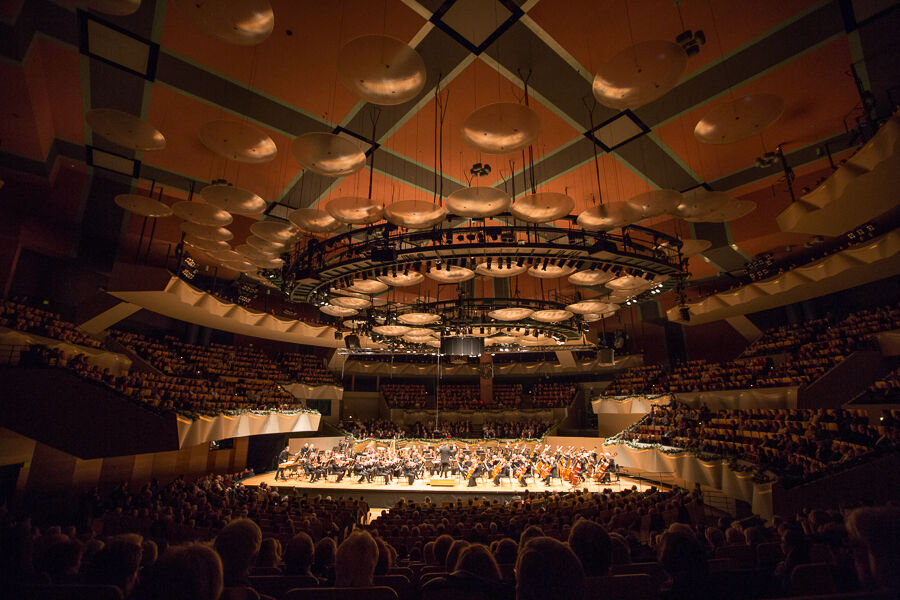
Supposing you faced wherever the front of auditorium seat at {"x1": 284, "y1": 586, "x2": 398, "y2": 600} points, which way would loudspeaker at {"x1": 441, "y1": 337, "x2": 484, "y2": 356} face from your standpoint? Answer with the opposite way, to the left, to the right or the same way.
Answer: the opposite way

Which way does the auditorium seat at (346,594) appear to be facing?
away from the camera

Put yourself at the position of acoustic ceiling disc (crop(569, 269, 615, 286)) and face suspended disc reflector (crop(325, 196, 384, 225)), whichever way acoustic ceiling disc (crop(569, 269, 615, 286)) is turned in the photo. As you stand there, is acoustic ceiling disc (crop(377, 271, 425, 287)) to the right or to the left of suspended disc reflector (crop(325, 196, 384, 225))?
right

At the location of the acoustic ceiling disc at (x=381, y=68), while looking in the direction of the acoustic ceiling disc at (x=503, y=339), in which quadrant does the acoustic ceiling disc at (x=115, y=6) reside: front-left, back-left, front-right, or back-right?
back-left

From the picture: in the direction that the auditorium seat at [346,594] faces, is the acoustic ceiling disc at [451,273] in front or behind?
in front

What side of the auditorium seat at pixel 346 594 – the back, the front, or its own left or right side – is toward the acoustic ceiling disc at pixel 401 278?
front

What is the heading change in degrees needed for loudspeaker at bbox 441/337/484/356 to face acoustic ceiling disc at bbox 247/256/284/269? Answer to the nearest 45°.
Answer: approximately 45° to its right

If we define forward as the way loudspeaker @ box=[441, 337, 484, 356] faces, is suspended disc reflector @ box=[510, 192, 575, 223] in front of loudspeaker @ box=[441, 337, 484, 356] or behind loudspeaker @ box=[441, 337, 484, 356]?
in front

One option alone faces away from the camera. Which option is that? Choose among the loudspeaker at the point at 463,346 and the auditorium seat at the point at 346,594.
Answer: the auditorium seat

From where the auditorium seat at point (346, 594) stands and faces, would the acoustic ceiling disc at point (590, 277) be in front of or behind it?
in front

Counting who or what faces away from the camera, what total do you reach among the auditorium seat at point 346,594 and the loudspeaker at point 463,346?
1

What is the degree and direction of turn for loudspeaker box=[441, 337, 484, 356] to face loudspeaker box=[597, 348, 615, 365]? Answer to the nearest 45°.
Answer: approximately 135° to its left
